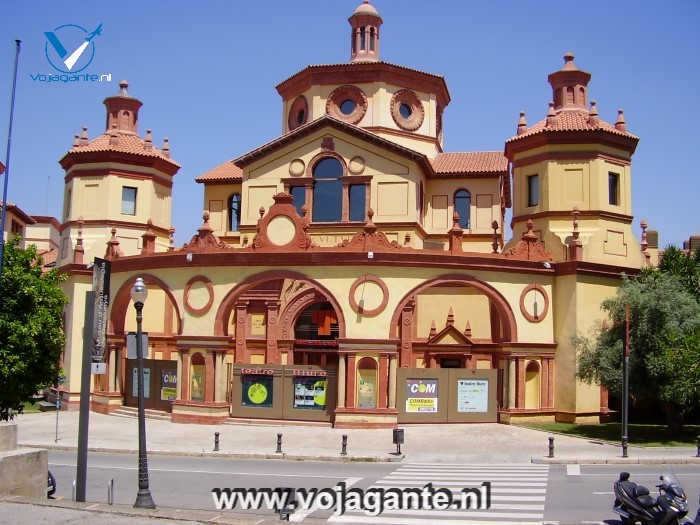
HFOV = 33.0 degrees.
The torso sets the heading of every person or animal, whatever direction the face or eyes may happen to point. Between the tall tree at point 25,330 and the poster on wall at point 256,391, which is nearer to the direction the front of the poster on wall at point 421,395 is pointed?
the tall tree

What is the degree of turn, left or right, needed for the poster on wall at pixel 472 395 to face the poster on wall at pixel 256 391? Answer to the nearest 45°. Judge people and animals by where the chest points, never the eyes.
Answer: approximately 90° to its right

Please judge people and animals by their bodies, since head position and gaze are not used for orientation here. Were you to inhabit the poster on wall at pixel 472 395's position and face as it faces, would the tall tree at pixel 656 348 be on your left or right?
on your left

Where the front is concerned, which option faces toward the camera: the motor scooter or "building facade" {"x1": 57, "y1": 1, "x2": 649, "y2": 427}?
the building facade

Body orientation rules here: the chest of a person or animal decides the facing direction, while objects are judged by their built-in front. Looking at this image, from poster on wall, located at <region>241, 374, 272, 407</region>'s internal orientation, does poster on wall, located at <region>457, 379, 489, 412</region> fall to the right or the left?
on its left

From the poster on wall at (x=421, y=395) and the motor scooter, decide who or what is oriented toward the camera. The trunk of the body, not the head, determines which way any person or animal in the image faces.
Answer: the poster on wall

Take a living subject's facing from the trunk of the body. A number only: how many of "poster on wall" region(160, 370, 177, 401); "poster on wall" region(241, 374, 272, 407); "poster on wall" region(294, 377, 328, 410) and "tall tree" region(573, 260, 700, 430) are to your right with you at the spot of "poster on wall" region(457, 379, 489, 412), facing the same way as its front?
3

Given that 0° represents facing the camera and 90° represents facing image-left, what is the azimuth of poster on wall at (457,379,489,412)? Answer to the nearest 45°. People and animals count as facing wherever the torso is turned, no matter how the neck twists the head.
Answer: approximately 0°

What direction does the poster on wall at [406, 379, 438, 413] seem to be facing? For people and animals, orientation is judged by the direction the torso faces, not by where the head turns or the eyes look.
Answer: toward the camera

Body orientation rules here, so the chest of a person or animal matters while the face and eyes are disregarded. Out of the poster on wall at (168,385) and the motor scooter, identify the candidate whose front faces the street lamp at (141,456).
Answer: the poster on wall

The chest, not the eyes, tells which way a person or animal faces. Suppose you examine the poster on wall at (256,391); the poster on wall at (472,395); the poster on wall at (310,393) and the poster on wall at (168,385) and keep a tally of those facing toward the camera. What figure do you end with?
4

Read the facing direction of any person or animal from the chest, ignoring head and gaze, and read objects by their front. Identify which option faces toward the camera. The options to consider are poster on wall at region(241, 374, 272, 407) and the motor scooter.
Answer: the poster on wall

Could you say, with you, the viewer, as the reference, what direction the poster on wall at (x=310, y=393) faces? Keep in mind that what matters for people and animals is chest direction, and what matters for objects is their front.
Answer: facing the viewer

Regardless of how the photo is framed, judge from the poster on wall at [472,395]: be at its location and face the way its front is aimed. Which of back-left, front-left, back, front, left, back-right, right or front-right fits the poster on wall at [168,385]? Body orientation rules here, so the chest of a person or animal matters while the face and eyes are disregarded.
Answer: right

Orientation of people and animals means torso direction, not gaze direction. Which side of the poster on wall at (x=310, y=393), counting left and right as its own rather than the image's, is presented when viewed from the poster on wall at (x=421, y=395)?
left
